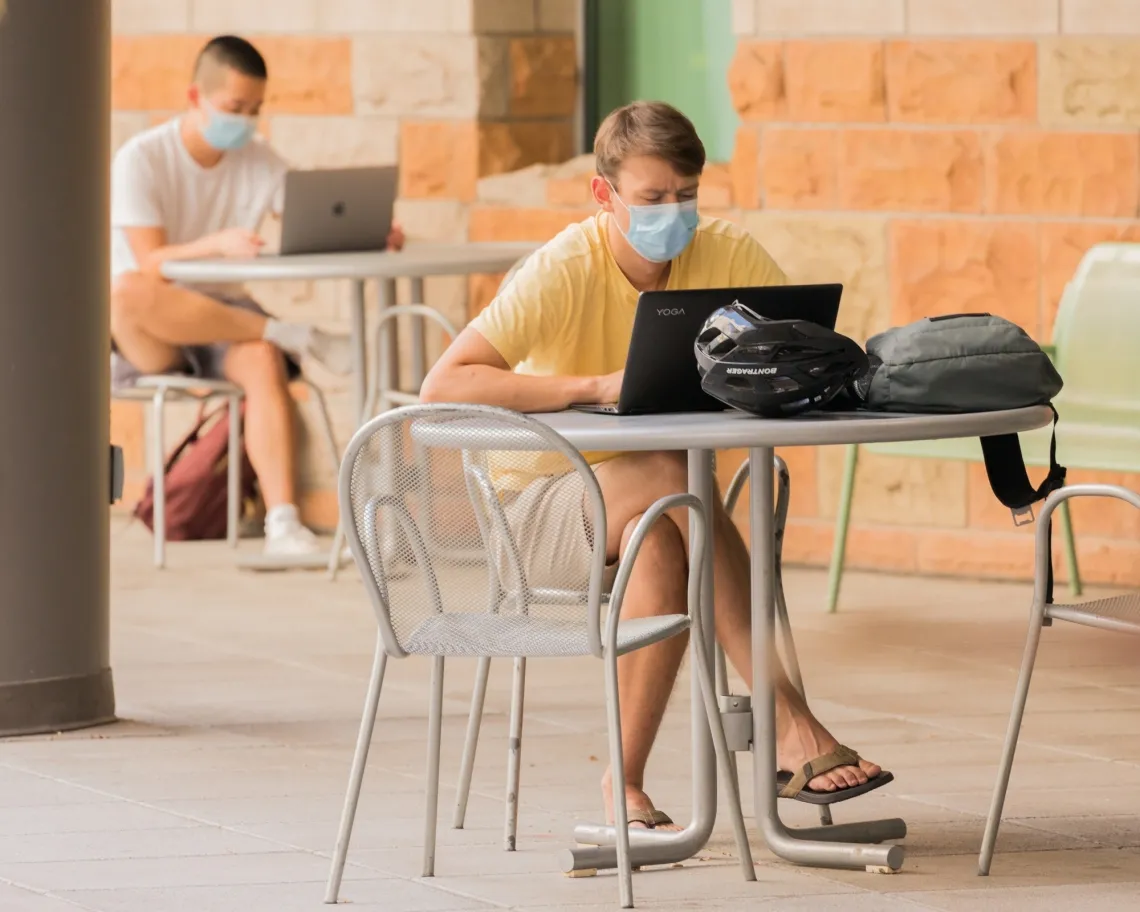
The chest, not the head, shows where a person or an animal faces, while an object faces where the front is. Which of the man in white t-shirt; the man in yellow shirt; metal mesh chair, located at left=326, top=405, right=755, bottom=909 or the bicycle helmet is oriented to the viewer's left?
the bicycle helmet

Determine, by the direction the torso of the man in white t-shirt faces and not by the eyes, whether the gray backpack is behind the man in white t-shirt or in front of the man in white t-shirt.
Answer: in front

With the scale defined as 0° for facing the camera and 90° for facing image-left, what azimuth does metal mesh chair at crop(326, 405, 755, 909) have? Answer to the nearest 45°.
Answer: approximately 225°

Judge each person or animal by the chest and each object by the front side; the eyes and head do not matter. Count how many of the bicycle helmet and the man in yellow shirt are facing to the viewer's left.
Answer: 1

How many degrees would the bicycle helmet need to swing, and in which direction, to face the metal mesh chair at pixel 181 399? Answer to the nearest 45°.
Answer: approximately 45° to its right

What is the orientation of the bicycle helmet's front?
to the viewer's left

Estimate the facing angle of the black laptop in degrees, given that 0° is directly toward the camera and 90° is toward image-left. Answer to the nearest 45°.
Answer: approximately 135°

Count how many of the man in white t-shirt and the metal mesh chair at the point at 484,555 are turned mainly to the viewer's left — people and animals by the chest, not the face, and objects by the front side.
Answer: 0

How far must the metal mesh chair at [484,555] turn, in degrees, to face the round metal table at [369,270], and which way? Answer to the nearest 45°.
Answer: approximately 45° to its left
